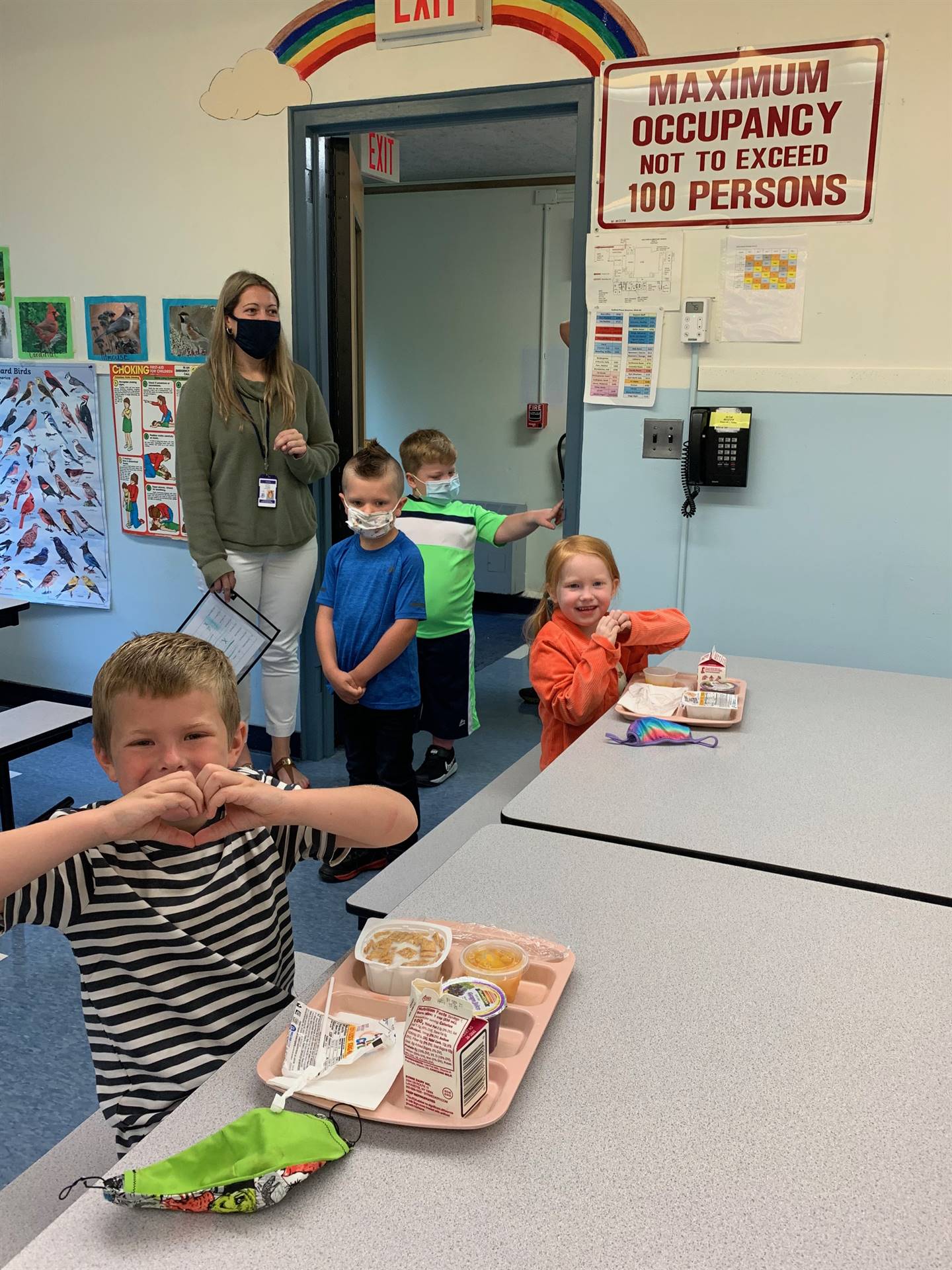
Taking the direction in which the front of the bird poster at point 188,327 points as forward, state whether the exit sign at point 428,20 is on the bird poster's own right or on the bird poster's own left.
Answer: on the bird poster's own left

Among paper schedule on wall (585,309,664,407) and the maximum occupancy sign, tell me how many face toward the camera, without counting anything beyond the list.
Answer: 2

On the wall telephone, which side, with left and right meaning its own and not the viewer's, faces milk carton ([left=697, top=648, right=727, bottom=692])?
front

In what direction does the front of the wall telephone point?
toward the camera

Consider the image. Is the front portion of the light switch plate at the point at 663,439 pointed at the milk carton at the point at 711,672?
yes

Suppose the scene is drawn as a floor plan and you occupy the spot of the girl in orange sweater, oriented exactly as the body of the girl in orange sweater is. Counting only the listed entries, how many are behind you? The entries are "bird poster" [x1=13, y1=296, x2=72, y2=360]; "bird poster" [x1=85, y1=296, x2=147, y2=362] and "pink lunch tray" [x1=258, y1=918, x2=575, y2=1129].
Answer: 2

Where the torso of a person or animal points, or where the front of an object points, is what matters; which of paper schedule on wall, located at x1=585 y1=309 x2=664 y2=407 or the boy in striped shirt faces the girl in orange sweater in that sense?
the paper schedule on wall

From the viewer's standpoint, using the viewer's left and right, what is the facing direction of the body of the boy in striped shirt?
facing the viewer

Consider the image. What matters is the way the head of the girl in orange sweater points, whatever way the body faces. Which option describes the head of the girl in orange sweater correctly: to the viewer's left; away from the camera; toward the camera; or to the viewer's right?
toward the camera

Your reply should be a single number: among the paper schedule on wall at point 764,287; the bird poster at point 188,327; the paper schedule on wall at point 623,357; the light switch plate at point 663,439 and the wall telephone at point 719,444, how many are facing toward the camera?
5

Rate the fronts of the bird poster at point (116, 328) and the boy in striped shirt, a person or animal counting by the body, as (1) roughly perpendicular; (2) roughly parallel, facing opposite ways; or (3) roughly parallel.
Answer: roughly parallel

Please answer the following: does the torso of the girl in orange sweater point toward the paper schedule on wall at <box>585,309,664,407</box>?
no

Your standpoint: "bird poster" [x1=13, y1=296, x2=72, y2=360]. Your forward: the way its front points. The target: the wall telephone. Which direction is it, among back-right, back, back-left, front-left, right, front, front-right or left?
front-left

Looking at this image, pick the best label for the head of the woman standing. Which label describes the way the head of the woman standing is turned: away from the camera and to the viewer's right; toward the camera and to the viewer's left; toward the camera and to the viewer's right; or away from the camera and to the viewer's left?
toward the camera and to the viewer's right

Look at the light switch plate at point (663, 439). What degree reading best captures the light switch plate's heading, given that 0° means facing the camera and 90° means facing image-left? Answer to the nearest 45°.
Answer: approximately 0°

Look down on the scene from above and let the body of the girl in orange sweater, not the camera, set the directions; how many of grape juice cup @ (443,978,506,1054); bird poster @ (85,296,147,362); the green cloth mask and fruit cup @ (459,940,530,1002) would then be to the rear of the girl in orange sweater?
1

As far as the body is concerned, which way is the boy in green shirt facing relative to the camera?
toward the camera

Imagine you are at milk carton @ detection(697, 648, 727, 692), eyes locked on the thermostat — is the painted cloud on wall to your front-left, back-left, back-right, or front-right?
front-left
